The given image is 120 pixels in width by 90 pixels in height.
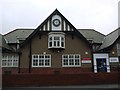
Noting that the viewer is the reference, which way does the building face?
facing the viewer
